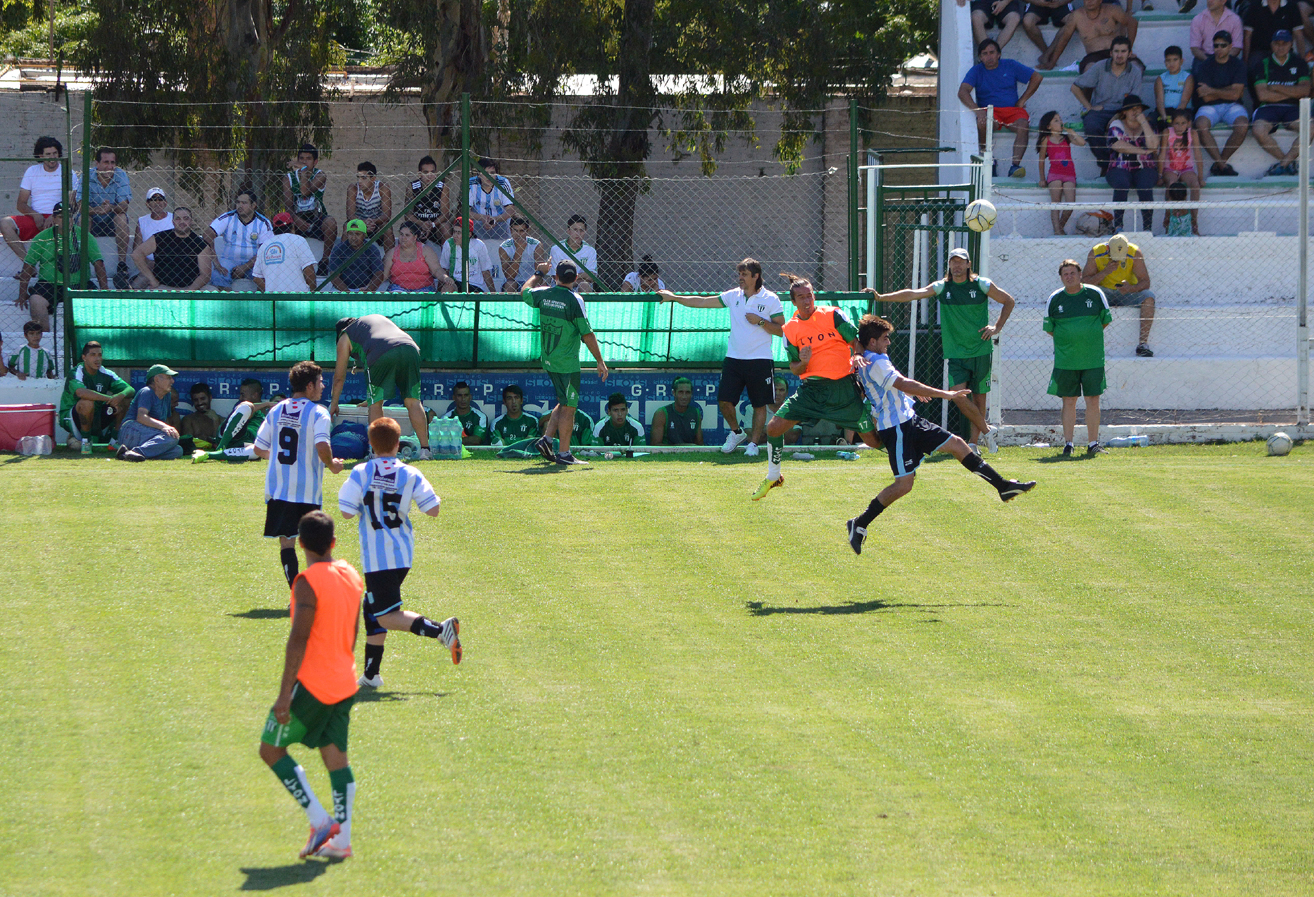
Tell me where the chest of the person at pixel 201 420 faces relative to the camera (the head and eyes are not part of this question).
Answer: toward the camera

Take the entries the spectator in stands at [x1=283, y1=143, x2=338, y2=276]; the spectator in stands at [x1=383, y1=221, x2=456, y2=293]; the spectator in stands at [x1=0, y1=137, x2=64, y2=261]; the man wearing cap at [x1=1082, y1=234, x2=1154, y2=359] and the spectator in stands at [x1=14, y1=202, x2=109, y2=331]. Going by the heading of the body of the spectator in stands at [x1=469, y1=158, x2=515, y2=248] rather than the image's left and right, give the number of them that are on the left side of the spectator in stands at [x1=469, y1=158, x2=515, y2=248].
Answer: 1

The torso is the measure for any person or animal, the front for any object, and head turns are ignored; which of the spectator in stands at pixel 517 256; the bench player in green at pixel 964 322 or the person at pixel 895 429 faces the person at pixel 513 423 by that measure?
the spectator in stands at pixel 517 256

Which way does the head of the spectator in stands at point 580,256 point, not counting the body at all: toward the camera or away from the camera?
toward the camera

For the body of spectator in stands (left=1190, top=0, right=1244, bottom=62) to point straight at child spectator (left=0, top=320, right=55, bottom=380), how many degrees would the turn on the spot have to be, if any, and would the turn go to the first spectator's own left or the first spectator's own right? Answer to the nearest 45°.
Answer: approximately 45° to the first spectator's own right

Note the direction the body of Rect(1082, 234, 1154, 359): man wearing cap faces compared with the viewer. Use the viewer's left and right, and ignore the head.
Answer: facing the viewer

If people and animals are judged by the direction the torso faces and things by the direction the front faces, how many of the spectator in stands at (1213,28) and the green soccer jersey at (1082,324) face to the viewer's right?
0

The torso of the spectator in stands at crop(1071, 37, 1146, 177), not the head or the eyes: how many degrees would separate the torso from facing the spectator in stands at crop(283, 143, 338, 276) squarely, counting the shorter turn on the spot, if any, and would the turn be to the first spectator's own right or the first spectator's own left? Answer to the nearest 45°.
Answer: approximately 45° to the first spectator's own right

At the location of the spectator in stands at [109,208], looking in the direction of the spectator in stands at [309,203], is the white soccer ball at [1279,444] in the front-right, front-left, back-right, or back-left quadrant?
front-right

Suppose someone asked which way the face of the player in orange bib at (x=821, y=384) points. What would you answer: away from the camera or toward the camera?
toward the camera

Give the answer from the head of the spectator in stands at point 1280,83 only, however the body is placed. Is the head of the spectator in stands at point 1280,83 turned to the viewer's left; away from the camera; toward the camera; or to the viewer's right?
toward the camera

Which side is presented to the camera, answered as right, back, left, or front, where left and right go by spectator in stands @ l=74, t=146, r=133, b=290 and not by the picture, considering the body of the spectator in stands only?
front

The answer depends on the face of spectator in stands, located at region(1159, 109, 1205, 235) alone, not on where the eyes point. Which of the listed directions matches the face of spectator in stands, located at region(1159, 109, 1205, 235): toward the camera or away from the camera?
toward the camera

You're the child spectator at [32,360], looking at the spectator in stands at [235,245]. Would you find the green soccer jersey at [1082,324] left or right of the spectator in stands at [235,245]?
right

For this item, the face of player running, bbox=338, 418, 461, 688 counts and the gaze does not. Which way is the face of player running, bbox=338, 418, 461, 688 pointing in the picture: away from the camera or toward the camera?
away from the camera

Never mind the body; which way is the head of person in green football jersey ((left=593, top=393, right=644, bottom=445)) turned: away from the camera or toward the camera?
toward the camera

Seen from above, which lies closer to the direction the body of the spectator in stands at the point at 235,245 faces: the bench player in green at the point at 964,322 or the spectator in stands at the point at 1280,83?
the bench player in green

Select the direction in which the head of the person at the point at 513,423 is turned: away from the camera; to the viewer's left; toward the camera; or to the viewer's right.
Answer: toward the camera

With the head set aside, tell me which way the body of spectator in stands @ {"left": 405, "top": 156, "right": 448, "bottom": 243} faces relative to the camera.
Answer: toward the camera

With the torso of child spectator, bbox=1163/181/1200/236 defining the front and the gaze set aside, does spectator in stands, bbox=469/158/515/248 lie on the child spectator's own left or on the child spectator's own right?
on the child spectator's own right
